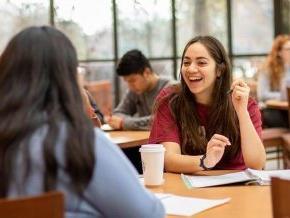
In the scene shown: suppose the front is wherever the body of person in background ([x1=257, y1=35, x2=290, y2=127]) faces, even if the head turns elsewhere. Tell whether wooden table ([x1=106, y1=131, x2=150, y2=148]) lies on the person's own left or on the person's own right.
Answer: on the person's own right

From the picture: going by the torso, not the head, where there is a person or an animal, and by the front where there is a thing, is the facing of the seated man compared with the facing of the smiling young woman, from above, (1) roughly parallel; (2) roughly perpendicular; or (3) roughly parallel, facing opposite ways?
roughly parallel

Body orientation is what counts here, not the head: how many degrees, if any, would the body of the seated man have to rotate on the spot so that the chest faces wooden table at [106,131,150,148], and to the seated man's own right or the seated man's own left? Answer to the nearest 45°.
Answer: approximately 45° to the seated man's own left

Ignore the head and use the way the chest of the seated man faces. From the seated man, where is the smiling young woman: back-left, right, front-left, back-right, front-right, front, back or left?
front-left

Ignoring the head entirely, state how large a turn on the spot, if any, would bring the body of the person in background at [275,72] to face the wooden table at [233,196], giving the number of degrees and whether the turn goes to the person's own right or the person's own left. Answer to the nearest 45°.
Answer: approximately 45° to the person's own right

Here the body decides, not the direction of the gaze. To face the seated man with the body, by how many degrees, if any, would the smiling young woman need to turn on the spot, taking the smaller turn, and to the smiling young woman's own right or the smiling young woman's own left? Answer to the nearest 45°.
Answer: approximately 135° to the smiling young woman's own right

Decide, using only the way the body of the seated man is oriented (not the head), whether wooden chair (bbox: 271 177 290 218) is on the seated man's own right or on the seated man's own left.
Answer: on the seated man's own left

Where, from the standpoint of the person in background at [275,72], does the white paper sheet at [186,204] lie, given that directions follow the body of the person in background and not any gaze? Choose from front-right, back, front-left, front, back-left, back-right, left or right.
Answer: front-right

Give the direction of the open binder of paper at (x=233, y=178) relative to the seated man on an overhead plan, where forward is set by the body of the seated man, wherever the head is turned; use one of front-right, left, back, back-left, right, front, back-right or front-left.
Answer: front-left

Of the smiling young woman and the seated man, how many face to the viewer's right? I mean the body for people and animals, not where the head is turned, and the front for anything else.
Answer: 0

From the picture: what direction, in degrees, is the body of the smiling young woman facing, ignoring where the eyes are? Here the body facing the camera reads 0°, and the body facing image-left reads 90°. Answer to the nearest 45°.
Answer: approximately 45°

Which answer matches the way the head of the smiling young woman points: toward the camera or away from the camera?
toward the camera

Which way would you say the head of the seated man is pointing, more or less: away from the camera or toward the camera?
toward the camera

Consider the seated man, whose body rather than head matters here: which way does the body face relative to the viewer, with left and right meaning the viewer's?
facing the viewer and to the left of the viewer

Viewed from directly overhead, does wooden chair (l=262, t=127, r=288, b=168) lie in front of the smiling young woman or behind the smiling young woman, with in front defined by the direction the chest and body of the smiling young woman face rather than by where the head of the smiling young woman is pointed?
behind
